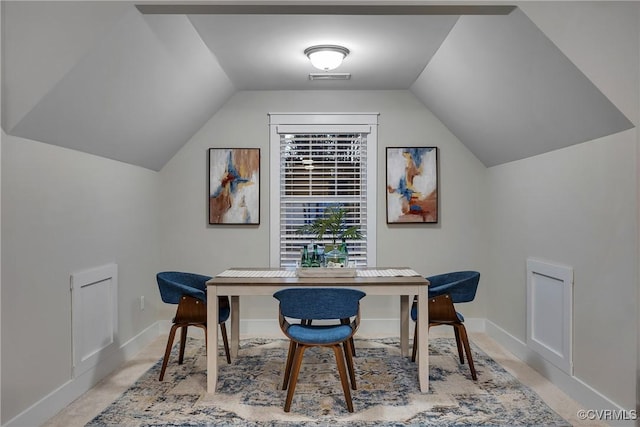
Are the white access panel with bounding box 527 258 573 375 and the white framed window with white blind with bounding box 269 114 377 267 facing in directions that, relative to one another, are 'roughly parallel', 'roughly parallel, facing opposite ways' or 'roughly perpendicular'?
roughly perpendicular

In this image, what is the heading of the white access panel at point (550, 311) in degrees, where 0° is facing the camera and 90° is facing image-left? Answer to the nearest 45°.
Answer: approximately 45°

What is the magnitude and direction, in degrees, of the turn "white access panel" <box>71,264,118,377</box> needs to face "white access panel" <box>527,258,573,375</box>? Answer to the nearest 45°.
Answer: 0° — it already faces it

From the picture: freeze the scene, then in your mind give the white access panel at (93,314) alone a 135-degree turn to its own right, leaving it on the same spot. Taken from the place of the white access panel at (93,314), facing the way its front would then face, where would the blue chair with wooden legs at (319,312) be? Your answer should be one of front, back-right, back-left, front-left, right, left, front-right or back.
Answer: back-left

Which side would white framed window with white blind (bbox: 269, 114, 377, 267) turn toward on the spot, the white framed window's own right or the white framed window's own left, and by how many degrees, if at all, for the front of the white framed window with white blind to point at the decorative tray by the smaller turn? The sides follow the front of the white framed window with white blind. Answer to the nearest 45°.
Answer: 0° — it already faces it

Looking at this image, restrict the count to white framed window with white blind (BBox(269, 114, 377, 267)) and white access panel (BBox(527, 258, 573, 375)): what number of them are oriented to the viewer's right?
0

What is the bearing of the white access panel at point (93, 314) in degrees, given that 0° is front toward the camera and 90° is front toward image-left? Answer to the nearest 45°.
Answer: approximately 315°

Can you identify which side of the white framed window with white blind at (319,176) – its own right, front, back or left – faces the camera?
front

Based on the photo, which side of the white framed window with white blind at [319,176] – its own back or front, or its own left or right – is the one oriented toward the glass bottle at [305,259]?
front

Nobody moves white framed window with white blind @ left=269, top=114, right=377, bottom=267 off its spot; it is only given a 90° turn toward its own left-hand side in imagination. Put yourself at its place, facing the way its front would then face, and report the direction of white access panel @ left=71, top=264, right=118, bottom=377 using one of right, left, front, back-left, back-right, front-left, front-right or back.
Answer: back-right

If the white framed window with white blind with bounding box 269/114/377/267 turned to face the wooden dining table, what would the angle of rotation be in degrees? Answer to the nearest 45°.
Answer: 0° — it already faces it

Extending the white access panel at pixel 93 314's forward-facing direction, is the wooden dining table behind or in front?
in front

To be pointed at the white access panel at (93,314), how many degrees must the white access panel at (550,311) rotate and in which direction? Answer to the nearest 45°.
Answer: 0° — it already faces it

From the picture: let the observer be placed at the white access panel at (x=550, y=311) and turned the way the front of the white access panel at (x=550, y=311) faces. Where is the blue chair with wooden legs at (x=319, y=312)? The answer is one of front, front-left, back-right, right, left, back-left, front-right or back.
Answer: front

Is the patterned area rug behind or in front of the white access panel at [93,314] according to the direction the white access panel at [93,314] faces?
in front

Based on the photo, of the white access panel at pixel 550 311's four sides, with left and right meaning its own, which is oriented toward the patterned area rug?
front

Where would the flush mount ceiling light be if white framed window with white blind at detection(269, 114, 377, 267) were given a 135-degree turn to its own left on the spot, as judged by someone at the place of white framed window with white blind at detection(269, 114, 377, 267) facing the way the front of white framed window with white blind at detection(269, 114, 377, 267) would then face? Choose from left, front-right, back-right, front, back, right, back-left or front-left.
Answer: back-right
